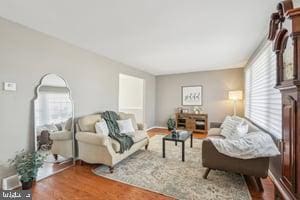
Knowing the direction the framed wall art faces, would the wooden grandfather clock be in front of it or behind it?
in front

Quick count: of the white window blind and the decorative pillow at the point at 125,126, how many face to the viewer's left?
1

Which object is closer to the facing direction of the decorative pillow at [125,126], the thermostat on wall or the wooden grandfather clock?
the wooden grandfather clock

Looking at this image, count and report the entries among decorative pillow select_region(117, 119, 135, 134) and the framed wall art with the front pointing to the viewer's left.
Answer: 0

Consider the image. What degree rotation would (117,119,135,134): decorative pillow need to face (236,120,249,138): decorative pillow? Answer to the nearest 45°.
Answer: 0° — it already faces it

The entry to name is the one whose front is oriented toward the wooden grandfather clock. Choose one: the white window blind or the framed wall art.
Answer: the framed wall art

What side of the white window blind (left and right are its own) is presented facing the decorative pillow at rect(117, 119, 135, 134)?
front

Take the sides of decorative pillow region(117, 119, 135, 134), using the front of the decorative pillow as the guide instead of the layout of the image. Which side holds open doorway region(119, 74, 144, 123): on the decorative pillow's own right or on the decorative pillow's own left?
on the decorative pillow's own left

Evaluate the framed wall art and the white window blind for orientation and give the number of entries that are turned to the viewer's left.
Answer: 1

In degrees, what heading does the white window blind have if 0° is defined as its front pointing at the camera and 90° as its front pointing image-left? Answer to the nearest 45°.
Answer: approximately 90°

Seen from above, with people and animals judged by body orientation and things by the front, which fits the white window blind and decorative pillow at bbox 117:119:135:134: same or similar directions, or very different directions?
very different directions

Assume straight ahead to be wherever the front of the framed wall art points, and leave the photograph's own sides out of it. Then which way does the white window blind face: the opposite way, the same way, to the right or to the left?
to the right

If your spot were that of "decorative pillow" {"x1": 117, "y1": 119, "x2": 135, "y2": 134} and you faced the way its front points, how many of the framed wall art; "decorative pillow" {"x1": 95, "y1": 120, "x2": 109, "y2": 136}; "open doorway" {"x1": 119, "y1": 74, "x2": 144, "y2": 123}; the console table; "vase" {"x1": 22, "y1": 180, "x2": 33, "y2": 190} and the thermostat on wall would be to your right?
3
